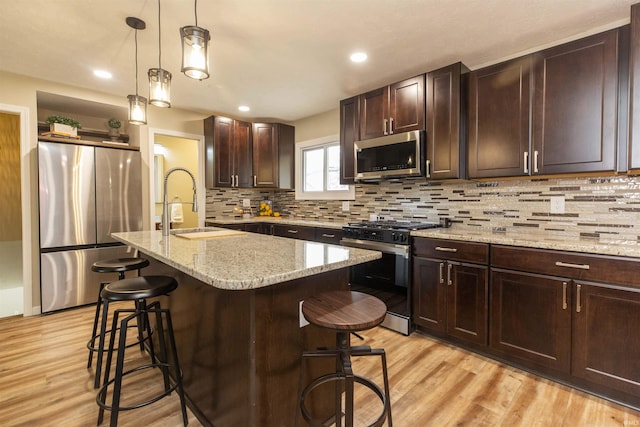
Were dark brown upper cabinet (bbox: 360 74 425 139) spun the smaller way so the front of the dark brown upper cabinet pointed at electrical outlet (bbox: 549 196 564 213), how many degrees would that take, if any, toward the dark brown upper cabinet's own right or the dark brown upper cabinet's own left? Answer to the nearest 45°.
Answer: approximately 135° to the dark brown upper cabinet's own left

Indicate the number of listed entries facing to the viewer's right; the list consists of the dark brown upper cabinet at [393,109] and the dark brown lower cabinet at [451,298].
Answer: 0

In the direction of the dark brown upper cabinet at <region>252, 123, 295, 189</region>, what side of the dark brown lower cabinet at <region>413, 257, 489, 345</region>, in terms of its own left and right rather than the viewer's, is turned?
right

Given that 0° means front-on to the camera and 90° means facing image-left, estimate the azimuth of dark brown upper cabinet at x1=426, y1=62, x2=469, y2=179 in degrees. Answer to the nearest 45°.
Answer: approximately 45°

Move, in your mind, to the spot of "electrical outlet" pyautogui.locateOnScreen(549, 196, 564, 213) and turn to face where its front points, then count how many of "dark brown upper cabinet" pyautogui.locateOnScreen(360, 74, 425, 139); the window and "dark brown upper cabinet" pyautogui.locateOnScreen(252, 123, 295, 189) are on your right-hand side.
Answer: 3

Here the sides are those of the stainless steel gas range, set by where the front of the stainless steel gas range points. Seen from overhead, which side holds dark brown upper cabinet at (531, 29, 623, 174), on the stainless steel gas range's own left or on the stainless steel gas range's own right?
on the stainless steel gas range's own left

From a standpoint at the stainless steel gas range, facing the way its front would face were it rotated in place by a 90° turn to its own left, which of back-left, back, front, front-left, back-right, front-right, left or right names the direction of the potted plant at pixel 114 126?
back-right
